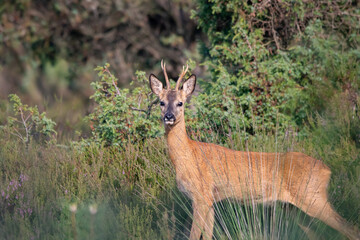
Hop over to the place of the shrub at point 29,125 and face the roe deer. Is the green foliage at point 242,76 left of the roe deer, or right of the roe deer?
left

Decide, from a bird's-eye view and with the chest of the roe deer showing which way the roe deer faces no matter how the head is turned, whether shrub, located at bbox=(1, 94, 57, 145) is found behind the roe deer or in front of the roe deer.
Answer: in front

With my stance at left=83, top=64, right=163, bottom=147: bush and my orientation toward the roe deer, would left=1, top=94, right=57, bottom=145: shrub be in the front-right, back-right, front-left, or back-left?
back-right

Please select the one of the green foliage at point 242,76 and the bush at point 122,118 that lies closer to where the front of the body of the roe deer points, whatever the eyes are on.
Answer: the bush

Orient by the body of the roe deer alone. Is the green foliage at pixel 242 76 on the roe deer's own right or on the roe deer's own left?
on the roe deer's own right

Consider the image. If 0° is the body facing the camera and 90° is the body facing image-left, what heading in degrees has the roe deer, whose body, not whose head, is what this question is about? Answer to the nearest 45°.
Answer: approximately 90°

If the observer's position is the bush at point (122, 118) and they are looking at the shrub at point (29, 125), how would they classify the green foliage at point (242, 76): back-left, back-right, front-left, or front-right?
back-right

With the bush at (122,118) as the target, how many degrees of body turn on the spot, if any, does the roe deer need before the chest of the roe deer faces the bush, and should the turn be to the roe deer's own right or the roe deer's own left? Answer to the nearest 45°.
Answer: approximately 45° to the roe deer's own right
